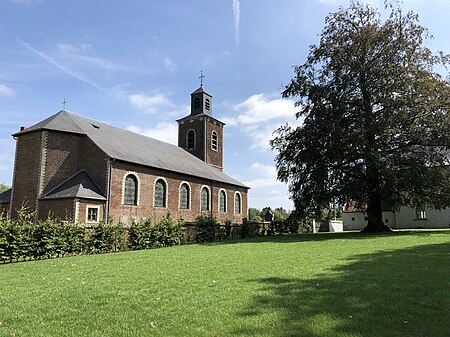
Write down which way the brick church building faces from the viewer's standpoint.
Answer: facing away from the viewer and to the right of the viewer

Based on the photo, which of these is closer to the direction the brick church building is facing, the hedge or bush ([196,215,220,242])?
the bush

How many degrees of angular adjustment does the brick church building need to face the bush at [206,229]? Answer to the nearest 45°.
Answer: approximately 45° to its right

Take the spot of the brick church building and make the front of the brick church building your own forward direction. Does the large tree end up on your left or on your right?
on your right

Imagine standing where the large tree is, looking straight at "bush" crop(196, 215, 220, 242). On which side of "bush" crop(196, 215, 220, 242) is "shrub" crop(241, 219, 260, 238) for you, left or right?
right
